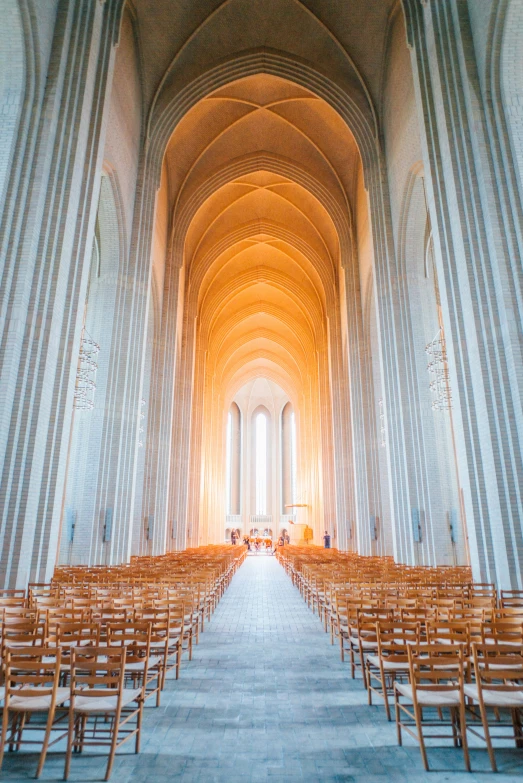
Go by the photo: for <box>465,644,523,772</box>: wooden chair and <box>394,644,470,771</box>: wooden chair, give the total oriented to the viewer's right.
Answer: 0

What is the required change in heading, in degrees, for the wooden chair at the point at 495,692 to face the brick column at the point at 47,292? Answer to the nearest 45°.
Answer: approximately 45° to its left

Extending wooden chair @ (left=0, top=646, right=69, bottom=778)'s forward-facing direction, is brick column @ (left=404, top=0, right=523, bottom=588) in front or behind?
in front

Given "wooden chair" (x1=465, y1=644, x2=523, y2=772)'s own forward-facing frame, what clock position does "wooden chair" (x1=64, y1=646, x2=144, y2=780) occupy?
"wooden chair" (x1=64, y1=646, x2=144, y2=780) is roughly at 10 o'clock from "wooden chair" (x1=465, y1=644, x2=523, y2=772).

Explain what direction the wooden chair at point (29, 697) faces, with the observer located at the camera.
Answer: facing away from the viewer and to the right of the viewer

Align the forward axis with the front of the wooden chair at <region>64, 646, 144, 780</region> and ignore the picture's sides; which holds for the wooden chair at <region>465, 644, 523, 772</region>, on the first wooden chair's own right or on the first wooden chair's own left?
on the first wooden chair's own right

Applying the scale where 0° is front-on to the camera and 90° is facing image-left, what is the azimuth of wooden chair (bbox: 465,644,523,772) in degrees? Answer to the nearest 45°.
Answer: approximately 135°

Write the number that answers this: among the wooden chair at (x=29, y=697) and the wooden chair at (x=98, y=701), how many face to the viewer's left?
0

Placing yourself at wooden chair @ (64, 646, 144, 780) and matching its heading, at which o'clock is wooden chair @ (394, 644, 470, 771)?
wooden chair @ (394, 644, 470, 771) is roughly at 2 o'clock from wooden chair @ (64, 646, 144, 780).

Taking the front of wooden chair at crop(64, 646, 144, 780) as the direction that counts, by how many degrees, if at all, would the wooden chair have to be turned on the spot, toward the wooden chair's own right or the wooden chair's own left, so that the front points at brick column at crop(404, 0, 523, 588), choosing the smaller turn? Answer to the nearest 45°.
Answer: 0° — it already faces it

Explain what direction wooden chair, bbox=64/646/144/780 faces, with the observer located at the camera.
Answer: facing away from the viewer and to the right of the viewer

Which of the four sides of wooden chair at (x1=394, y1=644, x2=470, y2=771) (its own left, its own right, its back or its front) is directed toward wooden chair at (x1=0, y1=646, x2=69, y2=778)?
left

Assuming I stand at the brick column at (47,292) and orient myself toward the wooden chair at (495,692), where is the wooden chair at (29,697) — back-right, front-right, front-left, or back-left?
front-right

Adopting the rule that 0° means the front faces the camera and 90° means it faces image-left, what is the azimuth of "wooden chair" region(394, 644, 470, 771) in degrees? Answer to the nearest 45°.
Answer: approximately 135°
